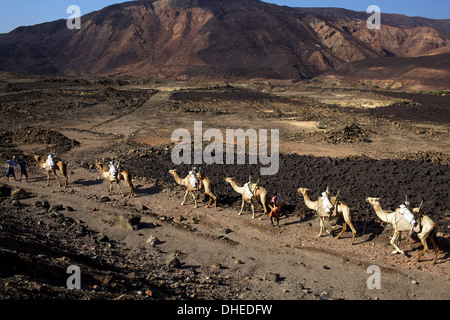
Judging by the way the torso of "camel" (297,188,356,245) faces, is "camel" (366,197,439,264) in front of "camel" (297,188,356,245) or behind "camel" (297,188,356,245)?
behind

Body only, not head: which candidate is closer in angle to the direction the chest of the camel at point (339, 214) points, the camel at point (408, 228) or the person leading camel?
the person leading camel

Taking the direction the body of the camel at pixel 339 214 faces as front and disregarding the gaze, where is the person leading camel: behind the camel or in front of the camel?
in front

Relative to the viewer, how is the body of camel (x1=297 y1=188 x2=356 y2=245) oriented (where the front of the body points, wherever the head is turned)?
to the viewer's left
